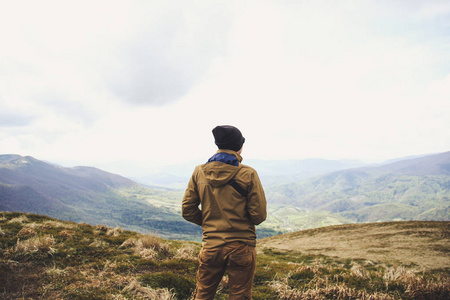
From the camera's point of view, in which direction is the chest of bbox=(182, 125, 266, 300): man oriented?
away from the camera
